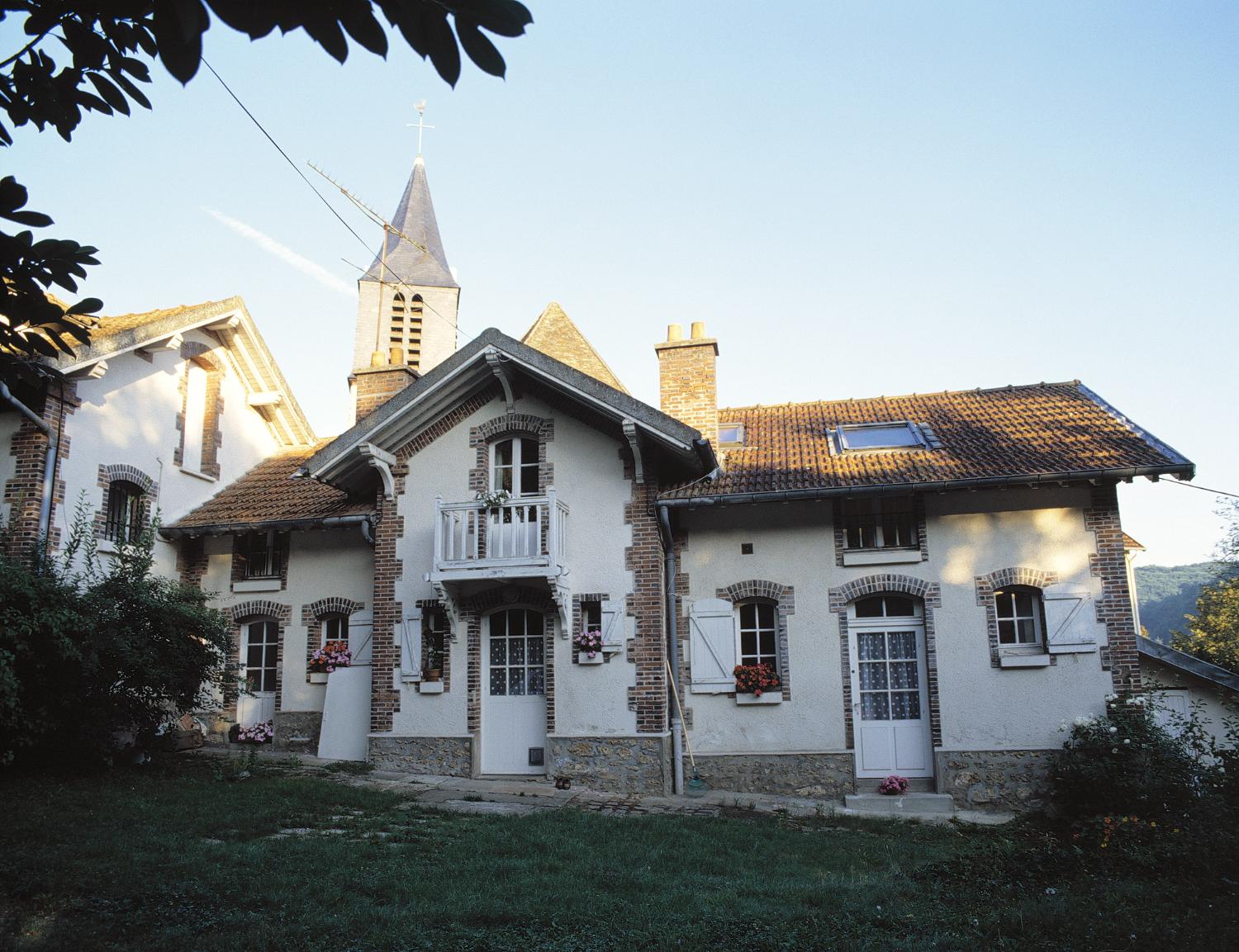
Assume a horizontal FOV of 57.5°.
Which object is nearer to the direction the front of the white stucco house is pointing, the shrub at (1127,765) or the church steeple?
the shrub

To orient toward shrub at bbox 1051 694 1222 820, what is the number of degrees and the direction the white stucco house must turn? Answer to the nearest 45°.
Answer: approximately 90° to its left

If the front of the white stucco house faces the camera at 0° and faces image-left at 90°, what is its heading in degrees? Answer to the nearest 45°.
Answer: approximately 0°

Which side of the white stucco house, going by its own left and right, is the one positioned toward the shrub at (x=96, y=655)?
right

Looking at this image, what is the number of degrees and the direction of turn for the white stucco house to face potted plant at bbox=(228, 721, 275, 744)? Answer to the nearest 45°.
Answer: approximately 90° to its right

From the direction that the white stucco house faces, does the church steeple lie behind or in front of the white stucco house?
behind
